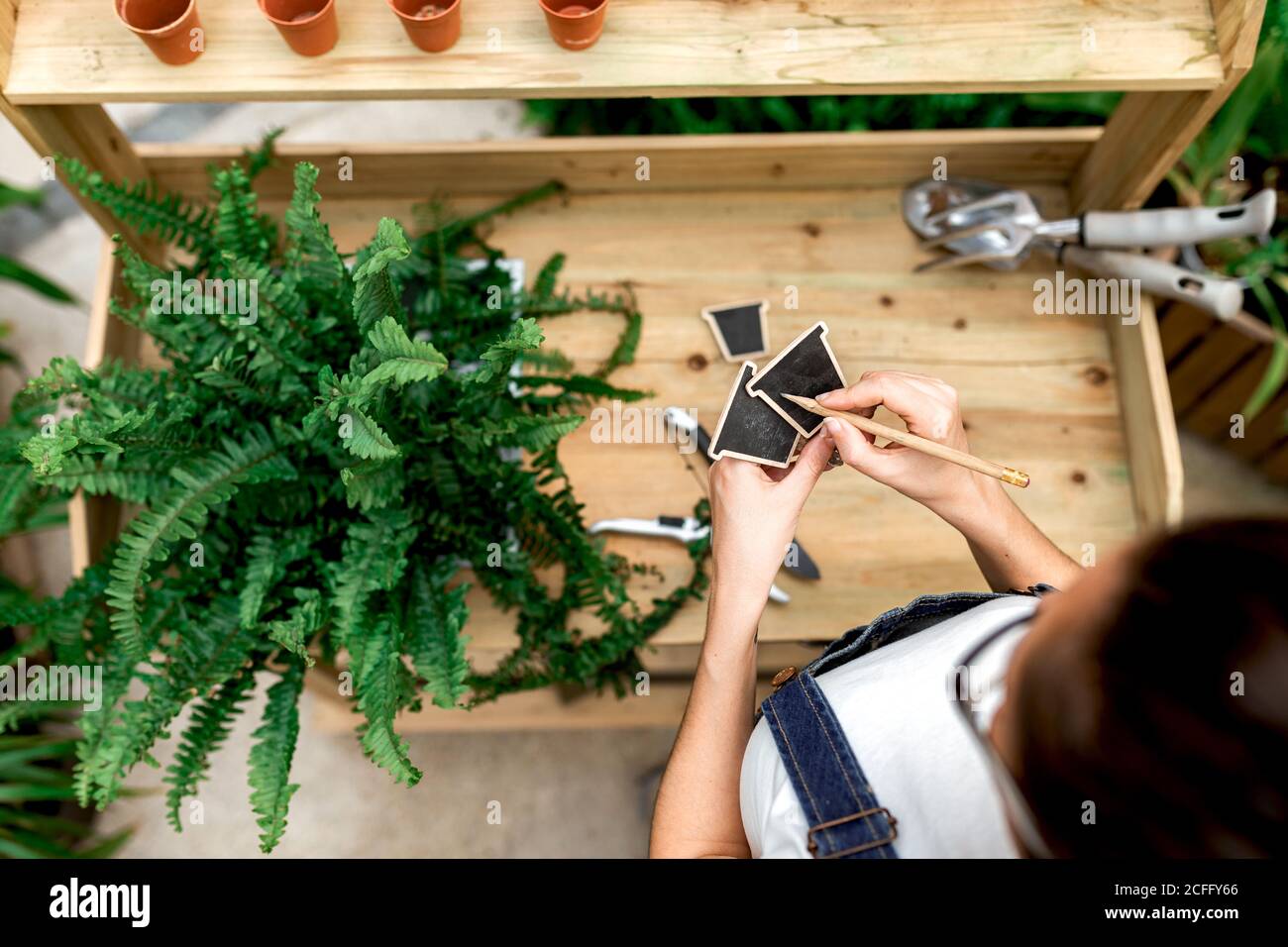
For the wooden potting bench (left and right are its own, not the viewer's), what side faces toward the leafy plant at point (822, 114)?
back

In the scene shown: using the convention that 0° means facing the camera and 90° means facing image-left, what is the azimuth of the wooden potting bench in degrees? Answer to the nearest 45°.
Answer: approximately 0°

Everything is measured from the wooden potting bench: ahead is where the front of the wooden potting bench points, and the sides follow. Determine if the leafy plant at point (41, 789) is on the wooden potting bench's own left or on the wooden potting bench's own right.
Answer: on the wooden potting bench's own right
